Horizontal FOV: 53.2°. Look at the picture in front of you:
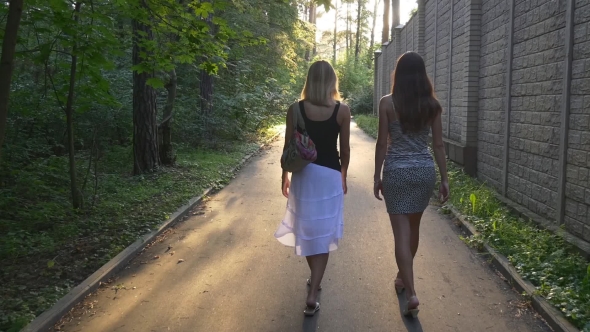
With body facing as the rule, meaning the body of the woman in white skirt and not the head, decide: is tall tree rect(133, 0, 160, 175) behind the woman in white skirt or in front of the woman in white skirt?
in front

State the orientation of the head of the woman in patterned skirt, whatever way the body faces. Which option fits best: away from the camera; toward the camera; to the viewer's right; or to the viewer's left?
away from the camera

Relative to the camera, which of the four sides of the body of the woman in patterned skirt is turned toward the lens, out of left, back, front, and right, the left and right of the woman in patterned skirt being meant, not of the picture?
back

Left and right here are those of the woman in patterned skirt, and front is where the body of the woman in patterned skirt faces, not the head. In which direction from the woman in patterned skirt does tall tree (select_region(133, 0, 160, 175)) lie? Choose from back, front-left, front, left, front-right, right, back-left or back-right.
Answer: front-left

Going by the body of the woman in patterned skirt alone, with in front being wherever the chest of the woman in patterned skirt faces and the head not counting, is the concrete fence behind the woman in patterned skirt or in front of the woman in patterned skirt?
in front

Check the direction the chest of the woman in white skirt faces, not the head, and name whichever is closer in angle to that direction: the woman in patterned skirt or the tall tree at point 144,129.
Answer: the tall tree

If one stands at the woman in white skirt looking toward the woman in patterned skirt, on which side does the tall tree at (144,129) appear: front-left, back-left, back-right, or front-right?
back-left

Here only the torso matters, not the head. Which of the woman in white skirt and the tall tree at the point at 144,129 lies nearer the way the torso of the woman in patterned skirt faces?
the tall tree

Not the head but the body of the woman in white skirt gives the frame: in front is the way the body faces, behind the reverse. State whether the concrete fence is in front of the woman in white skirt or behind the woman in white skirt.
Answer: in front

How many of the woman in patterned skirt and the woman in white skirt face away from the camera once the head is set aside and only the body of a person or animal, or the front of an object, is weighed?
2

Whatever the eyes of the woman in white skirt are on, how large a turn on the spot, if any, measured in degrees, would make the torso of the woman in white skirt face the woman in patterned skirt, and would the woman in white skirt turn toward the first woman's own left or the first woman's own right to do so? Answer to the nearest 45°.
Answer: approximately 90° to the first woman's own right

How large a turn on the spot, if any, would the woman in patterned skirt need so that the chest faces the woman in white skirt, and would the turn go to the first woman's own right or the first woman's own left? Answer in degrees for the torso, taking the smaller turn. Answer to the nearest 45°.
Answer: approximately 90° to the first woman's own left

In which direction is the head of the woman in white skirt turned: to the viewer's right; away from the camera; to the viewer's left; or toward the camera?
away from the camera

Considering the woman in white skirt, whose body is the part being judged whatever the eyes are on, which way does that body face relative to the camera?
away from the camera
